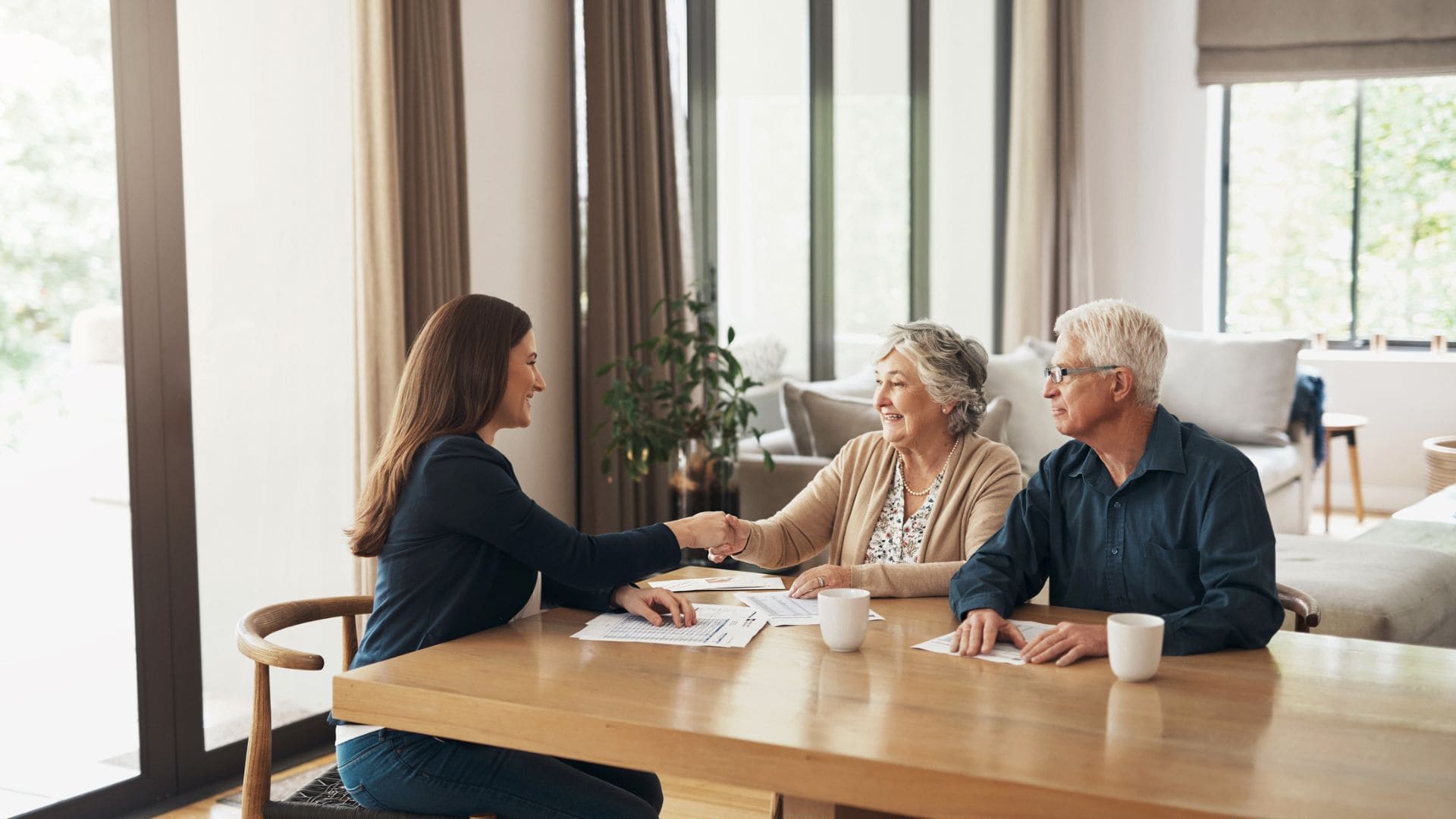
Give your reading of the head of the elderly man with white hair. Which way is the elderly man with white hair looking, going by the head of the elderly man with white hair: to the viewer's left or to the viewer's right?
to the viewer's left

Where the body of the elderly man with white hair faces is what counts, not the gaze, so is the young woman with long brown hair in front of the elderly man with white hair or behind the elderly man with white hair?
in front

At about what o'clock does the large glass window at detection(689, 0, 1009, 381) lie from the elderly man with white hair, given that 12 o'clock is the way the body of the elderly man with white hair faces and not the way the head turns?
The large glass window is roughly at 4 o'clock from the elderly man with white hair.

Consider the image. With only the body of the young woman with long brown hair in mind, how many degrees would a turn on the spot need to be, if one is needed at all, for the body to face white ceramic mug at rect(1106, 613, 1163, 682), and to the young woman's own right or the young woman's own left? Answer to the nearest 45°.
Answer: approximately 45° to the young woman's own right

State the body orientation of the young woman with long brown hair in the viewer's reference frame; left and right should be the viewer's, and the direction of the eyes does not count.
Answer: facing to the right of the viewer

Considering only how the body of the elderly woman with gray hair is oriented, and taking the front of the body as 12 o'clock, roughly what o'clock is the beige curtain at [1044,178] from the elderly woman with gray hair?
The beige curtain is roughly at 5 o'clock from the elderly woman with gray hair.

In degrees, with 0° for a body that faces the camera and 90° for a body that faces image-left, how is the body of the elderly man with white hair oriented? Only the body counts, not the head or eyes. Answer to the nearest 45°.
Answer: approximately 45°

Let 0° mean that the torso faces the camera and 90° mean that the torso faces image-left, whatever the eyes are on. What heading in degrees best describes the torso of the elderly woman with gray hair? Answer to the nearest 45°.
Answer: approximately 45°

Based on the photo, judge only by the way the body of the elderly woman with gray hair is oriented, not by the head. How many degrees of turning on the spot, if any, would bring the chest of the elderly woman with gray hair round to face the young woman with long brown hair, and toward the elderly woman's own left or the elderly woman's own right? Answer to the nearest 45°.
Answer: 0° — they already face them

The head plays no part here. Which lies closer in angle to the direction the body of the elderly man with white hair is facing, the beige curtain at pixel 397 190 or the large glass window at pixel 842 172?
the beige curtain

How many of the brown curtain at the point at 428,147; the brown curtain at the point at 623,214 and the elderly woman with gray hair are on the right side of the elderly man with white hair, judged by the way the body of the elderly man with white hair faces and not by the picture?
3

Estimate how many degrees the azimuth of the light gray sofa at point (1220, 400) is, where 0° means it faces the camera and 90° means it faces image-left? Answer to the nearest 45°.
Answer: approximately 0°

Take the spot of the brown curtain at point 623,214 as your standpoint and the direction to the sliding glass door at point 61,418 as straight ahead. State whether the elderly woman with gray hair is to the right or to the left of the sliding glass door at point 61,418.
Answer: left

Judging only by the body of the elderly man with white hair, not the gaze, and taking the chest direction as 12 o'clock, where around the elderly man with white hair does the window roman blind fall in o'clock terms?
The window roman blind is roughly at 5 o'clock from the elderly man with white hair.

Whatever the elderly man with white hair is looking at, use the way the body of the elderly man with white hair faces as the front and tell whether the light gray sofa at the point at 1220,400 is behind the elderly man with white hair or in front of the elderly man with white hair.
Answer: behind
